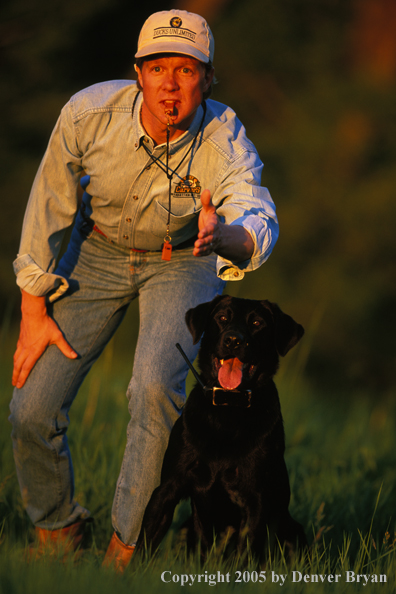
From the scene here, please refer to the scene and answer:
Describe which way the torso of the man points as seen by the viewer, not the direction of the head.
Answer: toward the camera

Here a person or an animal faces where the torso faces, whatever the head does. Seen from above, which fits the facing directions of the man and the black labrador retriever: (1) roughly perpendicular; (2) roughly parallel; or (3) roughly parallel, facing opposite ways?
roughly parallel

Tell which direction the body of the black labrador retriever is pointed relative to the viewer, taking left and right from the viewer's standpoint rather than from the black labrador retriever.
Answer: facing the viewer
